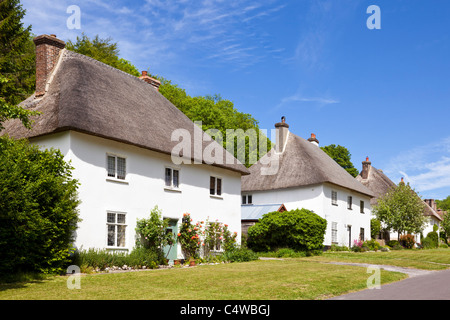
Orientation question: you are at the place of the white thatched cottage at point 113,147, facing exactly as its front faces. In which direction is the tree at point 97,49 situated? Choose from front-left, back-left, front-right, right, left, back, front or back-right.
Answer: back-left

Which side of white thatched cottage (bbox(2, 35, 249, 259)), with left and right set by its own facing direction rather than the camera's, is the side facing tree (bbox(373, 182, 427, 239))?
left

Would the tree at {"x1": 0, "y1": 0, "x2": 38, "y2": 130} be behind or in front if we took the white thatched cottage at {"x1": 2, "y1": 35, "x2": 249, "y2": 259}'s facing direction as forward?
behind

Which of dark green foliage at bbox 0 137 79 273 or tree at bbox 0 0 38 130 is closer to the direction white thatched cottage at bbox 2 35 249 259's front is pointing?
the dark green foliage

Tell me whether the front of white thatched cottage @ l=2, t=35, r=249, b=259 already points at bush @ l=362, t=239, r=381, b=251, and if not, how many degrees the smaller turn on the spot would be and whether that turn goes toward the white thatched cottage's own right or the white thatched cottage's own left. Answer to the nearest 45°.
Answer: approximately 90° to the white thatched cottage's own left

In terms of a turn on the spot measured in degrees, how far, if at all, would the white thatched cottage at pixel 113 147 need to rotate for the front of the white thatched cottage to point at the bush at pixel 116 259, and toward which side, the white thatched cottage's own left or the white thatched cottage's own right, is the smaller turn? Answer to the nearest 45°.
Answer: approximately 45° to the white thatched cottage's own right

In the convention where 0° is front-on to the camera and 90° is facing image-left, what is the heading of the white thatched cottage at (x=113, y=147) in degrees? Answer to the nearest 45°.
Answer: approximately 315°

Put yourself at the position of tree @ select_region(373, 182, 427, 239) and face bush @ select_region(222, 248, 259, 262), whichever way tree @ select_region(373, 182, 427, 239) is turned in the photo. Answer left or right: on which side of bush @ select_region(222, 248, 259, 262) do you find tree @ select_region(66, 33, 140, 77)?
right

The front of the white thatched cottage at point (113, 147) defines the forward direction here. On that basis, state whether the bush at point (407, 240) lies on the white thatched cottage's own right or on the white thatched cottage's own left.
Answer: on the white thatched cottage's own left
